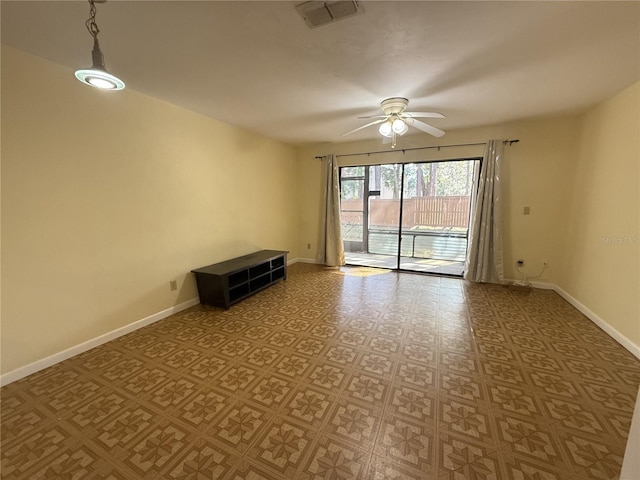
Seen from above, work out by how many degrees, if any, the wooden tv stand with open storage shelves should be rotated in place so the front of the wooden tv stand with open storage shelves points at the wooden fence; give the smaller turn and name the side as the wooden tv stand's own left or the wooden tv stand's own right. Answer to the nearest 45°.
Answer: approximately 45° to the wooden tv stand's own left

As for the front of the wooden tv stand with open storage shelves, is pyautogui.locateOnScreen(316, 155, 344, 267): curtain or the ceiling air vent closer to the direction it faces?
the ceiling air vent

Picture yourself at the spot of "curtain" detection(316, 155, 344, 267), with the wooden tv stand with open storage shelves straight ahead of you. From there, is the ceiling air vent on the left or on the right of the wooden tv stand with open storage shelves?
left

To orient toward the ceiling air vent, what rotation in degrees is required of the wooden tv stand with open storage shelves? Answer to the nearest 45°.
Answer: approximately 45° to its right

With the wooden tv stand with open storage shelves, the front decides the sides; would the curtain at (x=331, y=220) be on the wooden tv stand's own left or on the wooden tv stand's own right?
on the wooden tv stand's own left

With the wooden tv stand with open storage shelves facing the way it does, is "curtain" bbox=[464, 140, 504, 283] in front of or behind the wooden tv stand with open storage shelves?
in front

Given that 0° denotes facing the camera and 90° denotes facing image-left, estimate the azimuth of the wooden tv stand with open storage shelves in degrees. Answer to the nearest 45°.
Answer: approximately 315°
